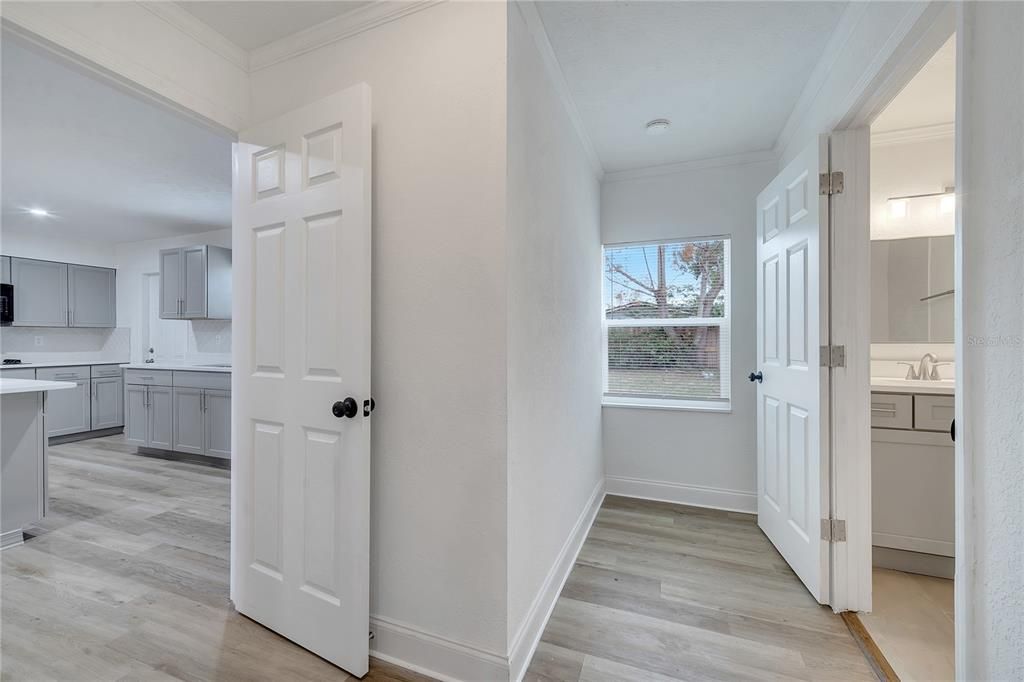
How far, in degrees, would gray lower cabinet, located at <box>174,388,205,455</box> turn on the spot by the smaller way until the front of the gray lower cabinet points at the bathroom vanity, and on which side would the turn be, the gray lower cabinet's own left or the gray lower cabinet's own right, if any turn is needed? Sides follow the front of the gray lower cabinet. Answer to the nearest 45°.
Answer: approximately 90° to the gray lower cabinet's own left

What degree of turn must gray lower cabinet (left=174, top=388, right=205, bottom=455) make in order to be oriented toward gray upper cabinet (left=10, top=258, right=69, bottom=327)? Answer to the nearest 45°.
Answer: approximately 90° to its right

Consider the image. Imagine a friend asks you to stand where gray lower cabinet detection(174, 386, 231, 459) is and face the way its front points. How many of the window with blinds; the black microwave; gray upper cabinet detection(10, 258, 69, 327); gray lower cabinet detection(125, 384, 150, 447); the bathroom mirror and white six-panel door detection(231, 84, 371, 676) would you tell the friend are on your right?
3

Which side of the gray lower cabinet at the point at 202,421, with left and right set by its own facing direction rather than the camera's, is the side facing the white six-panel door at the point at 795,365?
left

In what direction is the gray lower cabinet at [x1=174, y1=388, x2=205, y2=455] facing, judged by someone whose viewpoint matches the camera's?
facing the viewer and to the left of the viewer

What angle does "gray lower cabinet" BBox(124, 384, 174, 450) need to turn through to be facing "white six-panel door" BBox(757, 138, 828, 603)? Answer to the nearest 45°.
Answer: approximately 90° to its left

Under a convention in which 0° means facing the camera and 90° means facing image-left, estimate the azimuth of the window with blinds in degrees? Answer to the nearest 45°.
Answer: approximately 0°

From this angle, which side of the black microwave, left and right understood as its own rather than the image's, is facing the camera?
front

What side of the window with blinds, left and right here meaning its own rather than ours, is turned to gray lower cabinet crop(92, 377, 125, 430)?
right

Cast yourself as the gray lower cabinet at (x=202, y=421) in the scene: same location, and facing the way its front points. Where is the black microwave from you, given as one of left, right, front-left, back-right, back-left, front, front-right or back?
right
